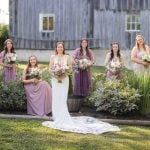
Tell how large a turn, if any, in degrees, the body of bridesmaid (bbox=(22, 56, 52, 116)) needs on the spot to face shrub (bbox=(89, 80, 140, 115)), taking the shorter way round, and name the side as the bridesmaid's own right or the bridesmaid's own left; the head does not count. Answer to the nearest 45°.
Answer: approximately 45° to the bridesmaid's own left

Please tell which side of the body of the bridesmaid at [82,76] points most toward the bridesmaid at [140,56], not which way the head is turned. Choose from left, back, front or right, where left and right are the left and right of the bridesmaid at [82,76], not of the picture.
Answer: left

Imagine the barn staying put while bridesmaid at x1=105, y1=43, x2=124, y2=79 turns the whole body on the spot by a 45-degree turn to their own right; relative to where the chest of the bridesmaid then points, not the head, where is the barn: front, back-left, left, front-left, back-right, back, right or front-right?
back-right

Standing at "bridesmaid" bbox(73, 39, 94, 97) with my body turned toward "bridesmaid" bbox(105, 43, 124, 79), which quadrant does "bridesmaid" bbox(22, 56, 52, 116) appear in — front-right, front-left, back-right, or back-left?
back-right

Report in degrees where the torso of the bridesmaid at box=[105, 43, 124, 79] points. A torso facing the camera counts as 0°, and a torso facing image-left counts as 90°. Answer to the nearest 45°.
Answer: approximately 0°

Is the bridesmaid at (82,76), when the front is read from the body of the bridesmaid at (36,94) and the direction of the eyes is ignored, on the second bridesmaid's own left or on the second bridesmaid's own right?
on the second bridesmaid's own left

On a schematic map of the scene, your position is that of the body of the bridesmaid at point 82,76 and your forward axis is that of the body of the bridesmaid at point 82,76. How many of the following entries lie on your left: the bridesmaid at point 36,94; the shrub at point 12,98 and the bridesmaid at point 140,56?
1

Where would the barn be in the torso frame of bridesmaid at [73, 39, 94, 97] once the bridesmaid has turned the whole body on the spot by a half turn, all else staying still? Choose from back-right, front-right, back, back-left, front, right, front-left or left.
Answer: front

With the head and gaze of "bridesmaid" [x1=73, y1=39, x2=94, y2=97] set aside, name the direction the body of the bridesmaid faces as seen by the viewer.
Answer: toward the camera

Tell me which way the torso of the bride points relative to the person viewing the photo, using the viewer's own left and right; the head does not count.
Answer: facing the viewer

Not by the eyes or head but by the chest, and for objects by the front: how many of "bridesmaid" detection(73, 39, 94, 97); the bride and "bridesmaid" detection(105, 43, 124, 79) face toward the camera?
3

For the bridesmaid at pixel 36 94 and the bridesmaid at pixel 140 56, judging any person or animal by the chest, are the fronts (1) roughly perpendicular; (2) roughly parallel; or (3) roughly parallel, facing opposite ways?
roughly parallel
